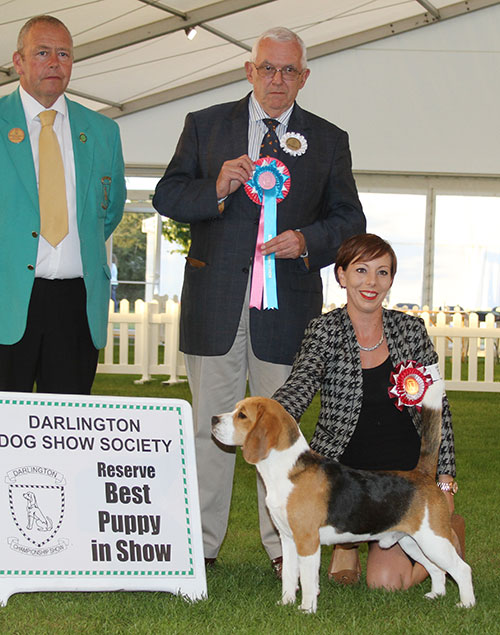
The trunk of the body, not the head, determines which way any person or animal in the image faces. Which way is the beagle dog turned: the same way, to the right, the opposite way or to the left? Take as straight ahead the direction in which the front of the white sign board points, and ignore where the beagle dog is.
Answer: to the right

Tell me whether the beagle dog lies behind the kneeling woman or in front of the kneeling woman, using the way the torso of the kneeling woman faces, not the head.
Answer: in front

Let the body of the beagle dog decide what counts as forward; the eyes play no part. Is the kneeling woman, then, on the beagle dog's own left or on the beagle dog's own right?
on the beagle dog's own right

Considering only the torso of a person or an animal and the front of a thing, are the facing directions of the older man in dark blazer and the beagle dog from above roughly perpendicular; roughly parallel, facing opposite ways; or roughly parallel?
roughly perpendicular

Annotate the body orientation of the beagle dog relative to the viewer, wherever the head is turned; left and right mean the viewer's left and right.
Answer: facing to the left of the viewer

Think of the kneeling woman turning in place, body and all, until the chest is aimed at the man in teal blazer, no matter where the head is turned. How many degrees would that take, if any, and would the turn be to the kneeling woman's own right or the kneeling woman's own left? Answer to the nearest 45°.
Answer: approximately 90° to the kneeling woman's own right
